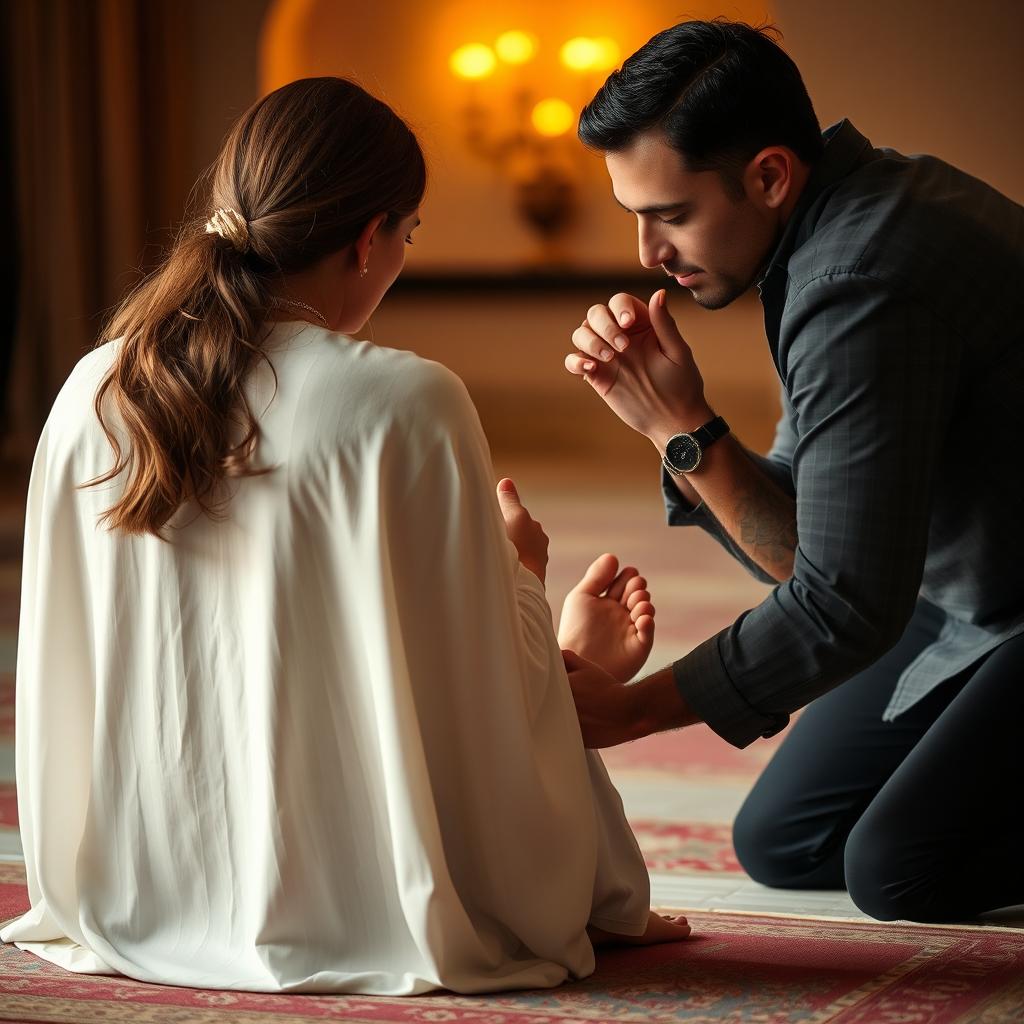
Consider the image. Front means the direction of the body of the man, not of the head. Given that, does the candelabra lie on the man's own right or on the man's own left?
on the man's own right

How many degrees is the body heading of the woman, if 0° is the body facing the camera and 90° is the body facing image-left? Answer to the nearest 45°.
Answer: approximately 225°

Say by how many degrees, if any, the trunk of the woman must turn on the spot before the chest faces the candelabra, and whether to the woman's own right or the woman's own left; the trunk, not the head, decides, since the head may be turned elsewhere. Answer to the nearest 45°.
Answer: approximately 45° to the woman's own left

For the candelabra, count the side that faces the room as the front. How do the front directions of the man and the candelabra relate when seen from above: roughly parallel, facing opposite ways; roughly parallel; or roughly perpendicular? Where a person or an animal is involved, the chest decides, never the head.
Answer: roughly perpendicular

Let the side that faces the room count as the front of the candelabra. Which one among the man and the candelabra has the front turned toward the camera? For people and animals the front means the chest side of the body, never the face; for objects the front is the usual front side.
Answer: the candelabra

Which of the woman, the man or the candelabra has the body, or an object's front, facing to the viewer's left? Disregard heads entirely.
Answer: the man

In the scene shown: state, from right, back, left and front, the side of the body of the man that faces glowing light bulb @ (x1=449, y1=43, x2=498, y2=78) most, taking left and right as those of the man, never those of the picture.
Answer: right

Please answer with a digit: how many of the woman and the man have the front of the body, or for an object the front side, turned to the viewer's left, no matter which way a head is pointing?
1

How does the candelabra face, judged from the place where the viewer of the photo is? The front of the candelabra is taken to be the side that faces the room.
facing the viewer

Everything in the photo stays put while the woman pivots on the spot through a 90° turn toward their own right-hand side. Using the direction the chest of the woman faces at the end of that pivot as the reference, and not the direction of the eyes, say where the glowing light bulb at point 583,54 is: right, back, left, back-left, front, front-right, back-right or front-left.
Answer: back-left

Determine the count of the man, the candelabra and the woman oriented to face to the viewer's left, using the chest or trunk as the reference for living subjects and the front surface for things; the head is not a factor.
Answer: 1

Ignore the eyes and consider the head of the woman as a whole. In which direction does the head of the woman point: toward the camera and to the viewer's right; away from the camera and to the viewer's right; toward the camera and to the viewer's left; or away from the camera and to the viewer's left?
away from the camera and to the viewer's right

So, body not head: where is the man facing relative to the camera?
to the viewer's left
